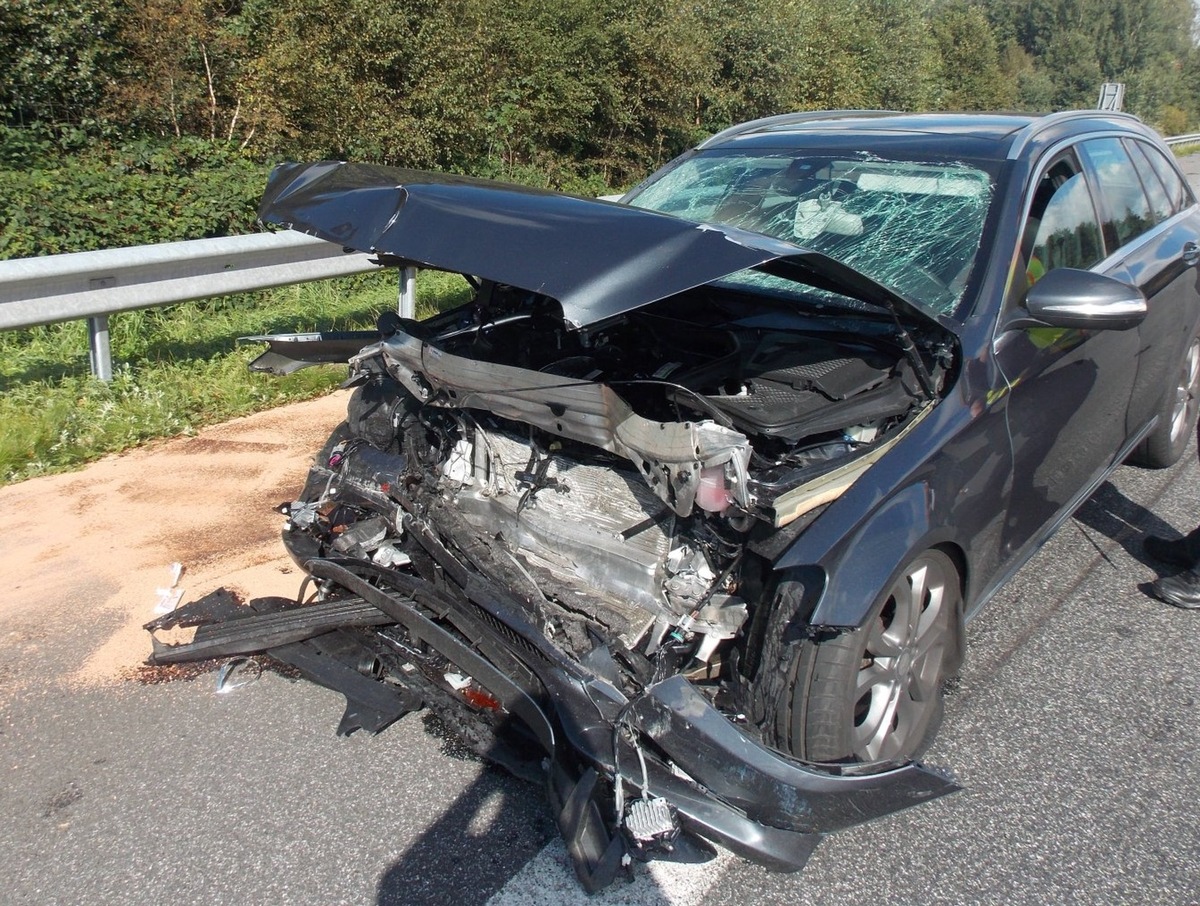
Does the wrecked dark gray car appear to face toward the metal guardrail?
no

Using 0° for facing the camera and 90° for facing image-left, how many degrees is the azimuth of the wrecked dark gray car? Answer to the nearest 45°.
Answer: approximately 45°
